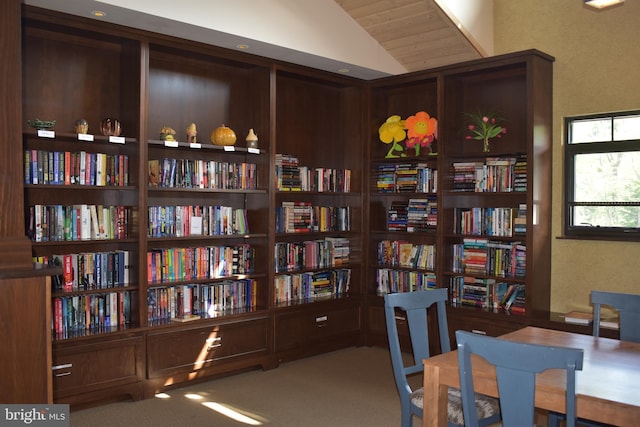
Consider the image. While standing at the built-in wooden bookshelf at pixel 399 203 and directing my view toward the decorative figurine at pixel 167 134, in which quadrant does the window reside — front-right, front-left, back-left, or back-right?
back-left

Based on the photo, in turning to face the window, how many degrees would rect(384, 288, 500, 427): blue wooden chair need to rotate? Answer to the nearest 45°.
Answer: approximately 90° to its left

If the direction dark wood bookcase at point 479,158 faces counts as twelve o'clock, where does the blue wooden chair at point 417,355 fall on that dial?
The blue wooden chair is roughly at 11 o'clock from the dark wood bookcase.

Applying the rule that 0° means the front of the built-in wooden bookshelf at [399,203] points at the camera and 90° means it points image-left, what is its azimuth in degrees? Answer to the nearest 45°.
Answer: approximately 45°

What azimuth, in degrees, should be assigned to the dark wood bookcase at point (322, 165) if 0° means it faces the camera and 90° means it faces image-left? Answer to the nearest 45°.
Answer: approximately 315°

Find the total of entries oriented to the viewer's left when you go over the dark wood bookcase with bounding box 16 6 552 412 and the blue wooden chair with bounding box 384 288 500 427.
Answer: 0

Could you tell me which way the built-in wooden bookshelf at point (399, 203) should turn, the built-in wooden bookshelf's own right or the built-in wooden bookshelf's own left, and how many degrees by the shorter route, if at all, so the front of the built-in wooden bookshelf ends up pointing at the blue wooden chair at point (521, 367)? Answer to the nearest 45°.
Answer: approximately 45° to the built-in wooden bookshelf's own left

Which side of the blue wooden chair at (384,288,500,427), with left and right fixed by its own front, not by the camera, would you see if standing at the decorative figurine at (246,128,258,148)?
back

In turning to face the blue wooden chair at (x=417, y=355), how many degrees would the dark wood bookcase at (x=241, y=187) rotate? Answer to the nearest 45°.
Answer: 0° — it already faces it

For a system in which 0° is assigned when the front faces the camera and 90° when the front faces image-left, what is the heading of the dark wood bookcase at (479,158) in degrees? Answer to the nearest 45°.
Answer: approximately 45°
